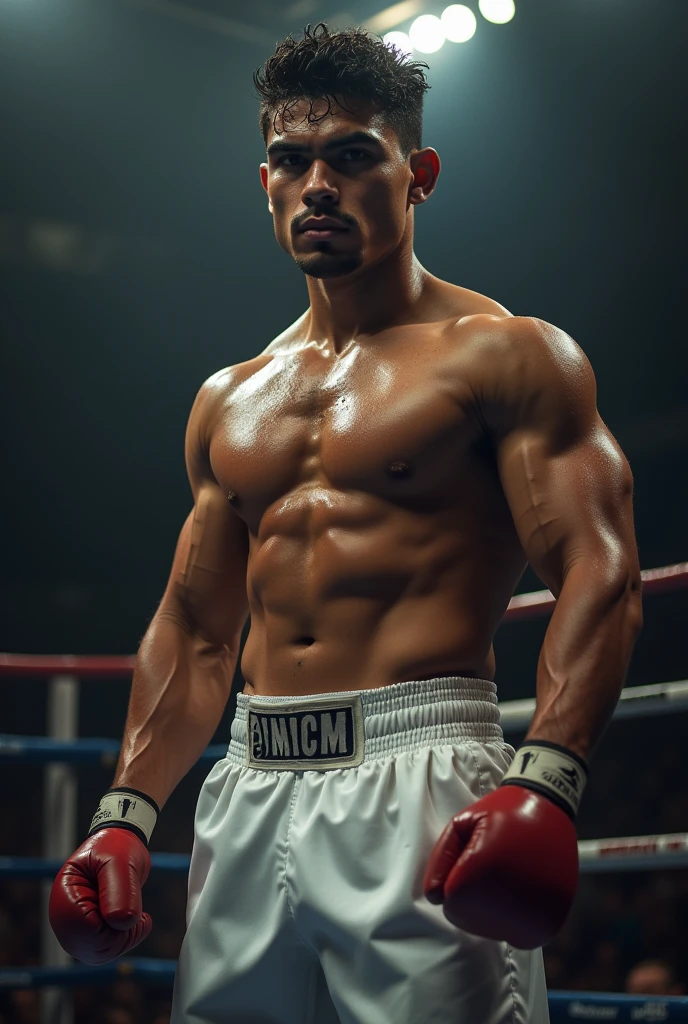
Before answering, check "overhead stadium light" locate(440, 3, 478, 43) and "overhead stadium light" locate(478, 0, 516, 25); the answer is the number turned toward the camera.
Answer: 2

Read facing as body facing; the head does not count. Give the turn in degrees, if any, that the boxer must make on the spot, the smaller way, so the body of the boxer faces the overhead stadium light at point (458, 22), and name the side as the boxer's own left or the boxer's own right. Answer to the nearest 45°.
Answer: approximately 135° to the boxer's own right

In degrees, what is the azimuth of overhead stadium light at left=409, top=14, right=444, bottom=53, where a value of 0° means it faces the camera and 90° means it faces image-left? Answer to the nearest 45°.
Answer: approximately 0°

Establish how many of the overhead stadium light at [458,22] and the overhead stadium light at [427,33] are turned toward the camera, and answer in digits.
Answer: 2

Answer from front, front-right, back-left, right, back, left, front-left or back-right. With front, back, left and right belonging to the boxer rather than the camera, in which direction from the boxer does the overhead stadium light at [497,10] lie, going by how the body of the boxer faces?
back-right

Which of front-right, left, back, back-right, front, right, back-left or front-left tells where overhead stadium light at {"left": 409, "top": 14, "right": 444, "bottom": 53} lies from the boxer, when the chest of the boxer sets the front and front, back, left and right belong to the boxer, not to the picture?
back-right
